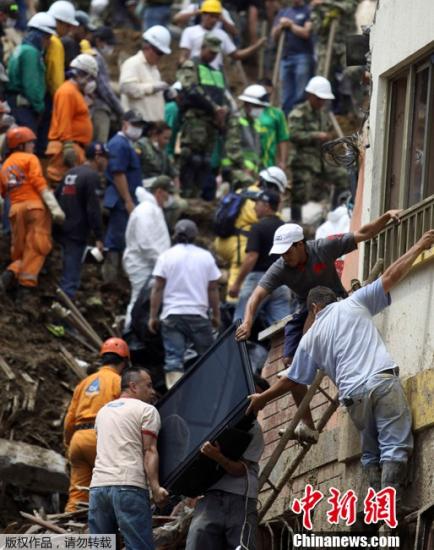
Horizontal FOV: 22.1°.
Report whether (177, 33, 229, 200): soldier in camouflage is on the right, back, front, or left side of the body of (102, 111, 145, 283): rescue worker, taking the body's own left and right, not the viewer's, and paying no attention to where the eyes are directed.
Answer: left

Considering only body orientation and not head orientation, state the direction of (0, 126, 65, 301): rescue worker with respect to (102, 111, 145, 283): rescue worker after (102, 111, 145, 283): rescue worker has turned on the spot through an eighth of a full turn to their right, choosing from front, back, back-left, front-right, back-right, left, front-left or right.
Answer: front-right

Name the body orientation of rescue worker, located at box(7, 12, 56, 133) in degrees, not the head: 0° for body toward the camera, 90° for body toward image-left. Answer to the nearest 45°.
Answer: approximately 270°

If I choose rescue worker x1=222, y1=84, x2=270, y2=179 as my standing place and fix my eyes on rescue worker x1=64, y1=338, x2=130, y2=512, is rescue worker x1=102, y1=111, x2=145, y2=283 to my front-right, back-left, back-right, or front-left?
front-right

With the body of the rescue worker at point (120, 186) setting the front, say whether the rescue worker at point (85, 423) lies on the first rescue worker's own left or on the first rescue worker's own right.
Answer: on the first rescue worker's own right

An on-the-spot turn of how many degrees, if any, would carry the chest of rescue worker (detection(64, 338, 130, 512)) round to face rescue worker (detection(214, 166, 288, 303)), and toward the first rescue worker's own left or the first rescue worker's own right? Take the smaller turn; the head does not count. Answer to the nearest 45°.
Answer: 0° — they already face them
